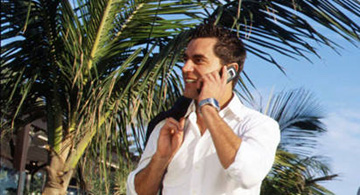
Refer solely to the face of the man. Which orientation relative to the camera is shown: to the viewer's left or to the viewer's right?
to the viewer's left

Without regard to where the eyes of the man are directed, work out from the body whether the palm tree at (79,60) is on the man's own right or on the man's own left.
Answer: on the man's own right

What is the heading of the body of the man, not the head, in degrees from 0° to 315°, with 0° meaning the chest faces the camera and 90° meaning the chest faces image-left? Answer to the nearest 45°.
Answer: approximately 45°
